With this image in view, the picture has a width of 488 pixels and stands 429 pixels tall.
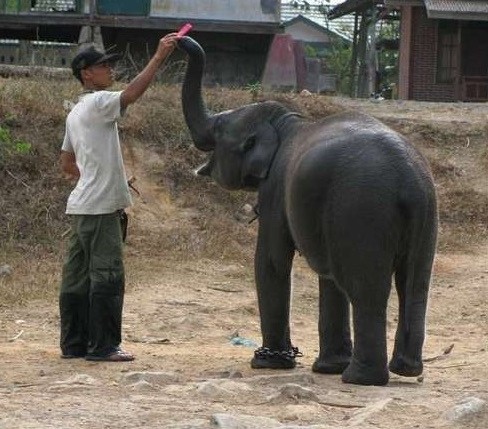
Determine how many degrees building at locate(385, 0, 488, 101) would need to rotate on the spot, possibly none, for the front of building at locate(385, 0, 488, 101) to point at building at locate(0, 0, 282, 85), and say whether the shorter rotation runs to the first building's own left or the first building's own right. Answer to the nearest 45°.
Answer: approximately 45° to the first building's own right

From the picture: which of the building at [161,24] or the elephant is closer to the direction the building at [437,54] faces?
the elephant

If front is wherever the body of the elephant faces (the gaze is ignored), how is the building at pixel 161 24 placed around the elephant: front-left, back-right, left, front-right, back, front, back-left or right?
front-right

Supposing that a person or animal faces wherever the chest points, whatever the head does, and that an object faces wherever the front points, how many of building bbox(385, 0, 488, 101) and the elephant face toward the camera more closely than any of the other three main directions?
1

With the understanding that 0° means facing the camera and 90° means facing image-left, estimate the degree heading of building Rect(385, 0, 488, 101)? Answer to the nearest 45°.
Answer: approximately 0°

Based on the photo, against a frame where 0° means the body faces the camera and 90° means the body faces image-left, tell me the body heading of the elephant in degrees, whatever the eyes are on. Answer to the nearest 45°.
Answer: approximately 135°

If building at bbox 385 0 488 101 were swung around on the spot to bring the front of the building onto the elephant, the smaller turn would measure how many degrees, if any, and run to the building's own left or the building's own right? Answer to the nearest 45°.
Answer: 0° — it already faces it

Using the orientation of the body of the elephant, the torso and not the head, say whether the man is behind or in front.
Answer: in front

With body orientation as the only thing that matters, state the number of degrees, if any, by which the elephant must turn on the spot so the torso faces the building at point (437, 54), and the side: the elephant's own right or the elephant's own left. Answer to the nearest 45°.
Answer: approximately 45° to the elephant's own right

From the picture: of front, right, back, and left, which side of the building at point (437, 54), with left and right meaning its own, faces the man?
front
